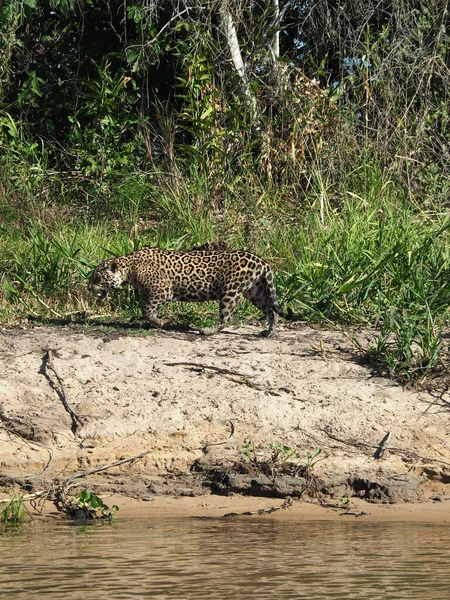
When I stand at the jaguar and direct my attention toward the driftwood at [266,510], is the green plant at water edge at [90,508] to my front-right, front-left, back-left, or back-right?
front-right

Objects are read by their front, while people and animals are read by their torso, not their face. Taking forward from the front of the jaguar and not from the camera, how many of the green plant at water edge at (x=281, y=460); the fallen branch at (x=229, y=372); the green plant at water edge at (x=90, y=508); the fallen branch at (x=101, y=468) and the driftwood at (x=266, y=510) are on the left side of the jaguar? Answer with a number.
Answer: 5

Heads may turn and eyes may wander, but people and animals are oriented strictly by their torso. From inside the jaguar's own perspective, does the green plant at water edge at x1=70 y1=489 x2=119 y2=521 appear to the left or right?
on its left

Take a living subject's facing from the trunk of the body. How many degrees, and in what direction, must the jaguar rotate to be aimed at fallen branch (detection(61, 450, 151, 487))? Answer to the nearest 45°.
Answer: approximately 90° to its left

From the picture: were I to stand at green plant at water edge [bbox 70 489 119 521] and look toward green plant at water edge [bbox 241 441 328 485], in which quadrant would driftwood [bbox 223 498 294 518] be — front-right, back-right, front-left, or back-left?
front-right

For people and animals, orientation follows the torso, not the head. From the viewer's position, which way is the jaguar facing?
facing to the left of the viewer

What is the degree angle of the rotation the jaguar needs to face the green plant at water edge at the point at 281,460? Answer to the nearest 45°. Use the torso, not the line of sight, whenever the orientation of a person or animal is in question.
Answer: approximately 90° to its left

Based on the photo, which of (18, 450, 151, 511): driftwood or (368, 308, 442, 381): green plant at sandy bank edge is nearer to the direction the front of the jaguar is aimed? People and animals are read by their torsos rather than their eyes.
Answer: the driftwood

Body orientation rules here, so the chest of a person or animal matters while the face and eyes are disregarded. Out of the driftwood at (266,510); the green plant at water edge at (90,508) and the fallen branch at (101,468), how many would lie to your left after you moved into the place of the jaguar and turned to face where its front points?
3

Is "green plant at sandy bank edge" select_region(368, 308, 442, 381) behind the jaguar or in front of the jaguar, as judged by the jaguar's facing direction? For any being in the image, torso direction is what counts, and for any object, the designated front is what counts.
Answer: behind

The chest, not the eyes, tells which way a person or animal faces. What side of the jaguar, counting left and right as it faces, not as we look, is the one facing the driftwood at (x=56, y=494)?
left

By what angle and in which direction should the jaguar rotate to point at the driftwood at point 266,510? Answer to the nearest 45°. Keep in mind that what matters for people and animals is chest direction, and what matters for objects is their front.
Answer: approximately 90° to its left

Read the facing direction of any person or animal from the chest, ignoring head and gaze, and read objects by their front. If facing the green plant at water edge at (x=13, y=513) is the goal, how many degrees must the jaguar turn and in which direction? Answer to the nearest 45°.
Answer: approximately 90° to its left
